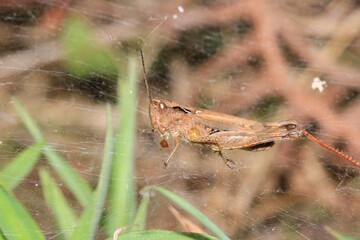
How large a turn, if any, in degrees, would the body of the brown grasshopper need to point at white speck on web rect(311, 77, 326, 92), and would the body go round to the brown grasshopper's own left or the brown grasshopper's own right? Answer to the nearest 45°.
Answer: approximately 135° to the brown grasshopper's own right

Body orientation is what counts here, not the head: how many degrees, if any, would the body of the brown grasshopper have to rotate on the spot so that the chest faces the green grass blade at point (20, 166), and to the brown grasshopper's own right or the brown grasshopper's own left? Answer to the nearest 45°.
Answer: approximately 45° to the brown grasshopper's own left

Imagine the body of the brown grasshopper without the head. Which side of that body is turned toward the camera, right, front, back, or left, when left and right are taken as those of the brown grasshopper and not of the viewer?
left

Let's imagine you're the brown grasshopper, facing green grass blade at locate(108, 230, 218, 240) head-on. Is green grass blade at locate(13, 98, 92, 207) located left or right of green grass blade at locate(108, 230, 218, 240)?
right

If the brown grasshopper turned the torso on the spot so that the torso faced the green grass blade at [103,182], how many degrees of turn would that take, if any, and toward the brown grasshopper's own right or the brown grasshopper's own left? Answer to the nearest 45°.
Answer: approximately 45° to the brown grasshopper's own left

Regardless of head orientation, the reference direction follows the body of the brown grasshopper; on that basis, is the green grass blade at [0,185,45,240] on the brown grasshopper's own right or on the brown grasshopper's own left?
on the brown grasshopper's own left

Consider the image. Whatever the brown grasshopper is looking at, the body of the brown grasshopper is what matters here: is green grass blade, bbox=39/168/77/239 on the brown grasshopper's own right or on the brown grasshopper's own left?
on the brown grasshopper's own left

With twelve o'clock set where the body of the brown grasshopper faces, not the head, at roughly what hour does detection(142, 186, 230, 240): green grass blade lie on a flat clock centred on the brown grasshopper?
The green grass blade is roughly at 9 o'clock from the brown grasshopper.

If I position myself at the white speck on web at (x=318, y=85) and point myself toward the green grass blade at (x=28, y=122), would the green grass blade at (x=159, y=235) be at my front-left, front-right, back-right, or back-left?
front-left

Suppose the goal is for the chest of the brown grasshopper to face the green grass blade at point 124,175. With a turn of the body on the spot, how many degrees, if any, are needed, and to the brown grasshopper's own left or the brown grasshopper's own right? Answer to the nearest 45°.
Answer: approximately 45° to the brown grasshopper's own left

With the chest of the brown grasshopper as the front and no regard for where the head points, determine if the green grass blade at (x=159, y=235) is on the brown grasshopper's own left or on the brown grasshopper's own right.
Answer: on the brown grasshopper's own left

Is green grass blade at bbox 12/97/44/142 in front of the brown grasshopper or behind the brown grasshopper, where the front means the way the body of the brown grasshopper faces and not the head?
in front
